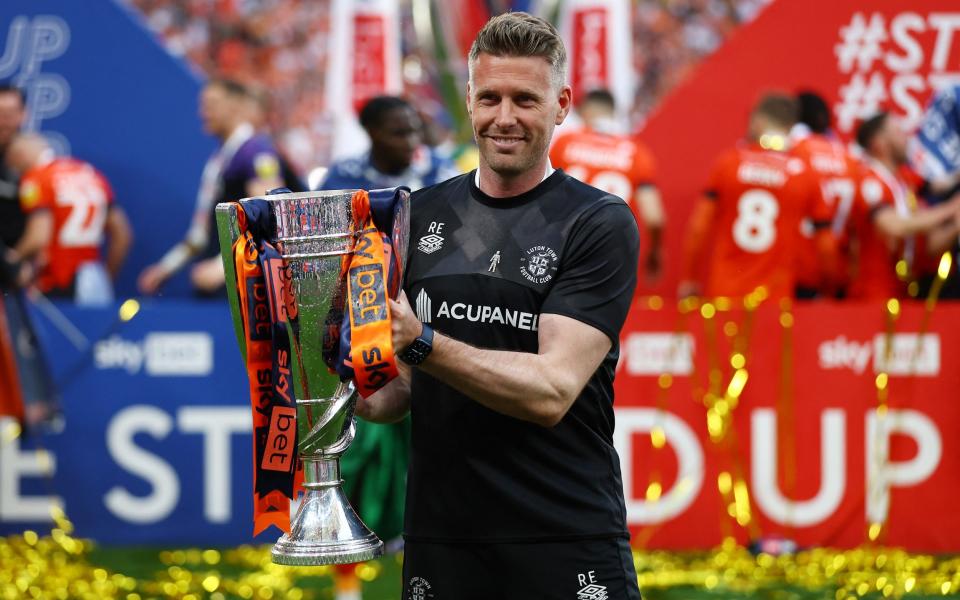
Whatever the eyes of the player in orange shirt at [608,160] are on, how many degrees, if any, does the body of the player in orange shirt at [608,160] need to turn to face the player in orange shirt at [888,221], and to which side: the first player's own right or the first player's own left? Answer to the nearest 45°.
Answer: approximately 90° to the first player's own right

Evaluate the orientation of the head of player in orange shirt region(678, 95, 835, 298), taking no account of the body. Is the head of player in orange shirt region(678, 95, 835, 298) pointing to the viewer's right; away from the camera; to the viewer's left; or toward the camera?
away from the camera

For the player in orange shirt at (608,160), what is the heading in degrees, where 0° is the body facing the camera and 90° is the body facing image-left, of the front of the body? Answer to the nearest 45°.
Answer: approximately 180°

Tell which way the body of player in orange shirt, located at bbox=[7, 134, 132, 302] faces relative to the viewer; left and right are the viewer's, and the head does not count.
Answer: facing away from the viewer and to the left of the viewer

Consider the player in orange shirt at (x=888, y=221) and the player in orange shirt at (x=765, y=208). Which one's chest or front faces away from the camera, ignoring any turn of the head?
the player in orange shirt at (x=765, y=208)

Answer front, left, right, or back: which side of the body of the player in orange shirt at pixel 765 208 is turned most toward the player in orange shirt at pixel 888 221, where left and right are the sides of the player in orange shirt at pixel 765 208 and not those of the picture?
right

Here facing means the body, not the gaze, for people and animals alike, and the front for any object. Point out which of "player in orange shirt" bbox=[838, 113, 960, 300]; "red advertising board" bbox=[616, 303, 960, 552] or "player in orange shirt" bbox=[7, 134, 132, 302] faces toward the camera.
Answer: the red advertising board
